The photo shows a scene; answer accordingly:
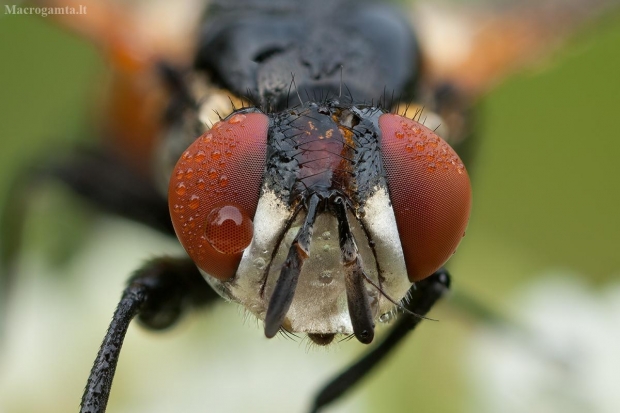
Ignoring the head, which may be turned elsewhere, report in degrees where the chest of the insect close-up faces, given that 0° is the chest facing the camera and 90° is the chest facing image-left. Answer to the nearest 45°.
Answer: approximately 0°
